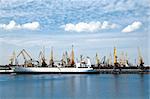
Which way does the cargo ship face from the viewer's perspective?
to the viewer's left
